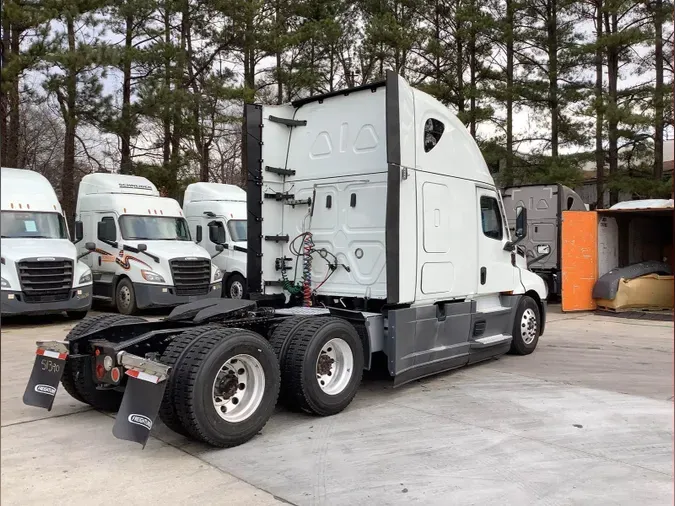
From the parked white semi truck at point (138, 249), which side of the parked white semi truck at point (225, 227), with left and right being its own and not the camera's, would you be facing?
right

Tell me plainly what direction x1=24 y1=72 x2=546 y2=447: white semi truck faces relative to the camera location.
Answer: facing away from the viewer and to the right of the viewer

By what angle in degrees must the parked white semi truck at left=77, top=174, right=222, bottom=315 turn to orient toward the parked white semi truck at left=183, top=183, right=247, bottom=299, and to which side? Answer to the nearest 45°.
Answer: approximately 90° to its left

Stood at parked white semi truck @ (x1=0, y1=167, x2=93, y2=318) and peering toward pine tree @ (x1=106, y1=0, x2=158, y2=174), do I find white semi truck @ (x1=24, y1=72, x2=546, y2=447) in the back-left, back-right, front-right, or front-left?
back-right

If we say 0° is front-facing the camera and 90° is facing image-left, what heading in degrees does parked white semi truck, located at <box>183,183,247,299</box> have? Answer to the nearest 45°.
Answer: approximately 315°

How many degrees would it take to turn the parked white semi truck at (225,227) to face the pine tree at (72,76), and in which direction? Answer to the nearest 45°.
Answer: approximately 180°

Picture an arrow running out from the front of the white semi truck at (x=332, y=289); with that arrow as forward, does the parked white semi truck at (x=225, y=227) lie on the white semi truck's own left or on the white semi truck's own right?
on the white semi truck's own left

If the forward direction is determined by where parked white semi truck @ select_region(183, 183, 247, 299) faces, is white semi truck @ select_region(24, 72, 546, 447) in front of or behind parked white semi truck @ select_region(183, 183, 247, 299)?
in front

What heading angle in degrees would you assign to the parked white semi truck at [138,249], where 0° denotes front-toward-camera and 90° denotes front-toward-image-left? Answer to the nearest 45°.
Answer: approximately 315°

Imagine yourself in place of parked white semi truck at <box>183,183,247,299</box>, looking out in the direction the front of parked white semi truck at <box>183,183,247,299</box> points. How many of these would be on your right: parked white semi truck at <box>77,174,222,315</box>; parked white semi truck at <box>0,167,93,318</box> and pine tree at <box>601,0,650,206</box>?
2

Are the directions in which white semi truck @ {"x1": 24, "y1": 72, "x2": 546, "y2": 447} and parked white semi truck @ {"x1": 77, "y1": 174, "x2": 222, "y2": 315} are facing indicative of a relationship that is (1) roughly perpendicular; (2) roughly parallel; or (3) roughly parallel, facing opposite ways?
roughly perpendicular
